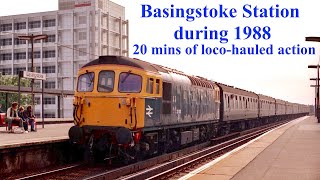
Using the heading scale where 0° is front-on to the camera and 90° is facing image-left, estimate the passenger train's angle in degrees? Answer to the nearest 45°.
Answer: approximately 45°

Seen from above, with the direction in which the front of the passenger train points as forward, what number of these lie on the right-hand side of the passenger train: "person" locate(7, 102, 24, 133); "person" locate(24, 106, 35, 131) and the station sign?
3

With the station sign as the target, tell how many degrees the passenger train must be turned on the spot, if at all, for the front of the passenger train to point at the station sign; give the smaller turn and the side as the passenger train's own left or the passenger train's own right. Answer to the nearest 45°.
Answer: approximately 90° to the passenger train's own right

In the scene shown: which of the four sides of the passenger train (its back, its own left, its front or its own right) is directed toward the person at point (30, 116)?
right
